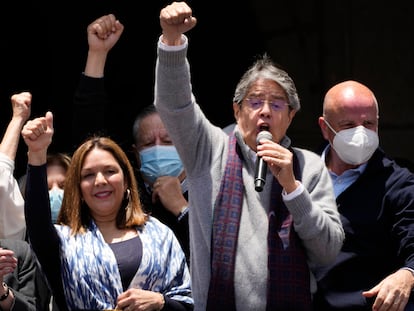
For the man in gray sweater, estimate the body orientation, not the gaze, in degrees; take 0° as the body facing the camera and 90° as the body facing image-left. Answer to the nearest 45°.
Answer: approximately 0°

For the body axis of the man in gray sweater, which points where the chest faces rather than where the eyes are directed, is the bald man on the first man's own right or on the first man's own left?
on the first man's own left
